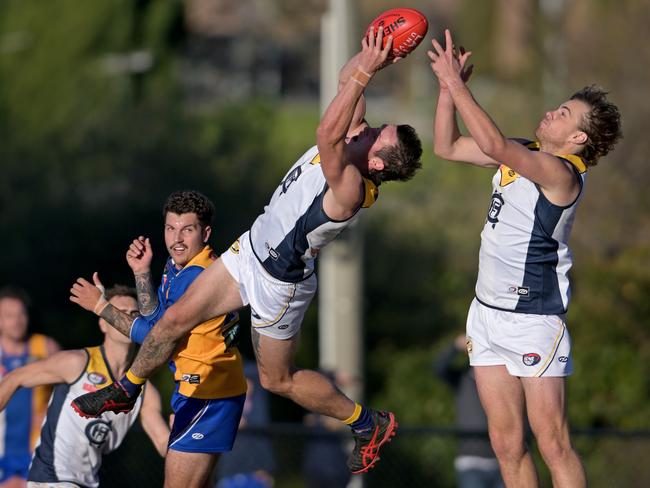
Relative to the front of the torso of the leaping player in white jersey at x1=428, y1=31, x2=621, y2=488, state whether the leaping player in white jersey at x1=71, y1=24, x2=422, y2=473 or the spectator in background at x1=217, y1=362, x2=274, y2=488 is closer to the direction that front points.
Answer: the leaping player in white jersey

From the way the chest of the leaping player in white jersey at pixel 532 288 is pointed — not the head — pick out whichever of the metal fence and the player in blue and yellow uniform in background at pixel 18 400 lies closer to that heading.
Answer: the player in blue and yellow uniform in background

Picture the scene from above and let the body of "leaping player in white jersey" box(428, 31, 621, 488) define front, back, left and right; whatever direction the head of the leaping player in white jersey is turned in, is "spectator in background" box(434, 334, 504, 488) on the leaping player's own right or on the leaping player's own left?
on the leaping player's own right

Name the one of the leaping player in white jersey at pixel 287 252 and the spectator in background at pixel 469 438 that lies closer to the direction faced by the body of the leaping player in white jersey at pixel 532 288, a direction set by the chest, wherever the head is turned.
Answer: the leaping player in white jersey

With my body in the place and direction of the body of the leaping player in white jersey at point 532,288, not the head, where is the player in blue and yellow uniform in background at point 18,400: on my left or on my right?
on my right

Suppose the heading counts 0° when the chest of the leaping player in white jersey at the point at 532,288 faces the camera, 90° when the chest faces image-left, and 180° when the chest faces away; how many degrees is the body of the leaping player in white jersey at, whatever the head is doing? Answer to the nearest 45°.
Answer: approximately 45°

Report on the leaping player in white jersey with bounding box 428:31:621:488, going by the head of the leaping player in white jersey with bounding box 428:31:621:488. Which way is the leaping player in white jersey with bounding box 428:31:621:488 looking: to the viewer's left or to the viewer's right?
to the viewer's left

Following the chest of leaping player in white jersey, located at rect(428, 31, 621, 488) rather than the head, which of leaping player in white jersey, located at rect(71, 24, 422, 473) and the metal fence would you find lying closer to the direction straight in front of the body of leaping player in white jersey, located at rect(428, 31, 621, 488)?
the leaping player in white jersey
